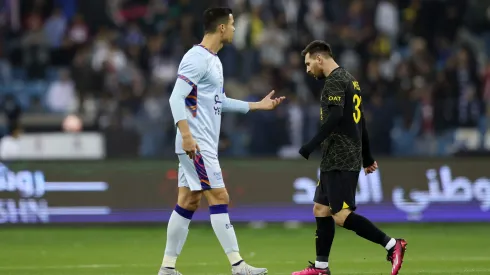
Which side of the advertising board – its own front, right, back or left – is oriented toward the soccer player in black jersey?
front

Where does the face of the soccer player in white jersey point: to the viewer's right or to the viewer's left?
to the viewer's right

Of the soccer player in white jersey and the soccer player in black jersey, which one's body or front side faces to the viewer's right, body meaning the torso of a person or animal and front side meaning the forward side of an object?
the soccer player in white jersey

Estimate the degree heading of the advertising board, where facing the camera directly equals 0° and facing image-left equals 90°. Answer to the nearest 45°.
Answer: approximately 0°

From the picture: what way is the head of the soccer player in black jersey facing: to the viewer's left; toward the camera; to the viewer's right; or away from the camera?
to the viewer's left

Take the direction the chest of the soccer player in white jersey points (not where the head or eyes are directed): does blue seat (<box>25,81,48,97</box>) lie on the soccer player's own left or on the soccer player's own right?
on the soccer player's own left

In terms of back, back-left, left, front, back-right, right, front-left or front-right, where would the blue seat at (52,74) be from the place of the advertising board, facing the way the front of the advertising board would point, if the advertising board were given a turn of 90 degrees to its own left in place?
back-left

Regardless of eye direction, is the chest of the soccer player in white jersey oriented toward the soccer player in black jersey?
yes

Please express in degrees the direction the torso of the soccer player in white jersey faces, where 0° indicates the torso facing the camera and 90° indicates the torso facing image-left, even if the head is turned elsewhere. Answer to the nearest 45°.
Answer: approximately 270°

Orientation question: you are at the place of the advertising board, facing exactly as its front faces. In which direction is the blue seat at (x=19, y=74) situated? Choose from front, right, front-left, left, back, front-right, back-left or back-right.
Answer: back-right

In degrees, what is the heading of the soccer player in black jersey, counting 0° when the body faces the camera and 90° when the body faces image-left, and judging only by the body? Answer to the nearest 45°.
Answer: approximately 90°
